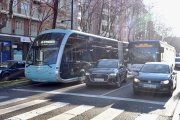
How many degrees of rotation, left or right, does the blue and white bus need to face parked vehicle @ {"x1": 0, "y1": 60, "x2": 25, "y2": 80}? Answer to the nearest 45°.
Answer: approximately 90° to its right

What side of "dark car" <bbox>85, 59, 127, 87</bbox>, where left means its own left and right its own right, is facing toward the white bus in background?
back

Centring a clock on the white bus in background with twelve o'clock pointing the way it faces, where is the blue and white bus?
The blue and white bus is roughly at 1 o'clock from the white bus in background.

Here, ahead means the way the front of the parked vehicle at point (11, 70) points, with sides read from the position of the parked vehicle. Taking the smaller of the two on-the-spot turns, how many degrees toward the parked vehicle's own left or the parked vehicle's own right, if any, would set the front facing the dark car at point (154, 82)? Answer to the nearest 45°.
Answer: approximately 90° to the parked vehicle's own left

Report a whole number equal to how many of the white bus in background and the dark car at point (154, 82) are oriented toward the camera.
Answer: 2

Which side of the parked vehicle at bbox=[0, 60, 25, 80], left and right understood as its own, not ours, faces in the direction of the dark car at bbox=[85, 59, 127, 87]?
left

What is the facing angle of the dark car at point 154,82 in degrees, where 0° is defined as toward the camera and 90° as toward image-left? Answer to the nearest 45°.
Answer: approximately 0°

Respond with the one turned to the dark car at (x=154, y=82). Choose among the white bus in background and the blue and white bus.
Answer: the white bus in background

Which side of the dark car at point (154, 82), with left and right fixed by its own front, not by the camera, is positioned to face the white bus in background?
back

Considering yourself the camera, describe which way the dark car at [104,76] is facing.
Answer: facing the viewer and to the left of the viewer

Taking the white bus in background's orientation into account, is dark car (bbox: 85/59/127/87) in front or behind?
in front
